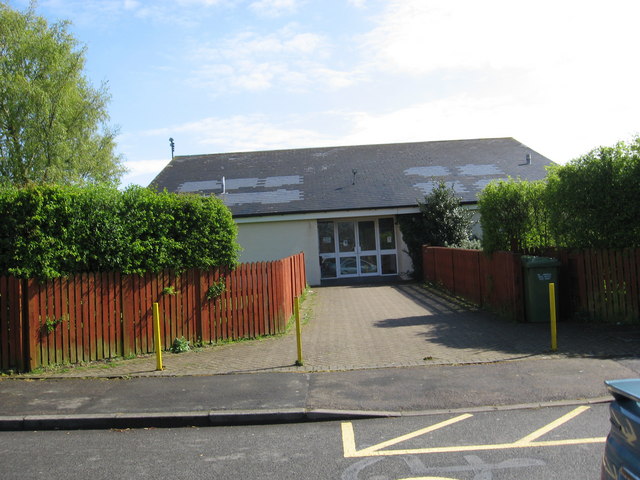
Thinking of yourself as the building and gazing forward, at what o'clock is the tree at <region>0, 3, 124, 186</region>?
The tree is roughly at 3 o'clock from the building.

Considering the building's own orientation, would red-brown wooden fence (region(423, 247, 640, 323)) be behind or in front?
in front

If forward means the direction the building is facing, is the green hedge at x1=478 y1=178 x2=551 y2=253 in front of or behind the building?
in front

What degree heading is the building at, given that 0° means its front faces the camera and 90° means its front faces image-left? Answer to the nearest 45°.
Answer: approximately 0°

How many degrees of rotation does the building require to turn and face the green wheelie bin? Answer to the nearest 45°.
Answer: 0° — it already faces it

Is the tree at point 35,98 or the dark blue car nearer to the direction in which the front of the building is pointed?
the dark blue car

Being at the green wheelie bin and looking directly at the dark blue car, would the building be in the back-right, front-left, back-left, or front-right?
back-right

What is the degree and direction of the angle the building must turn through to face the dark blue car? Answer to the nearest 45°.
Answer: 0° — it already faces it
